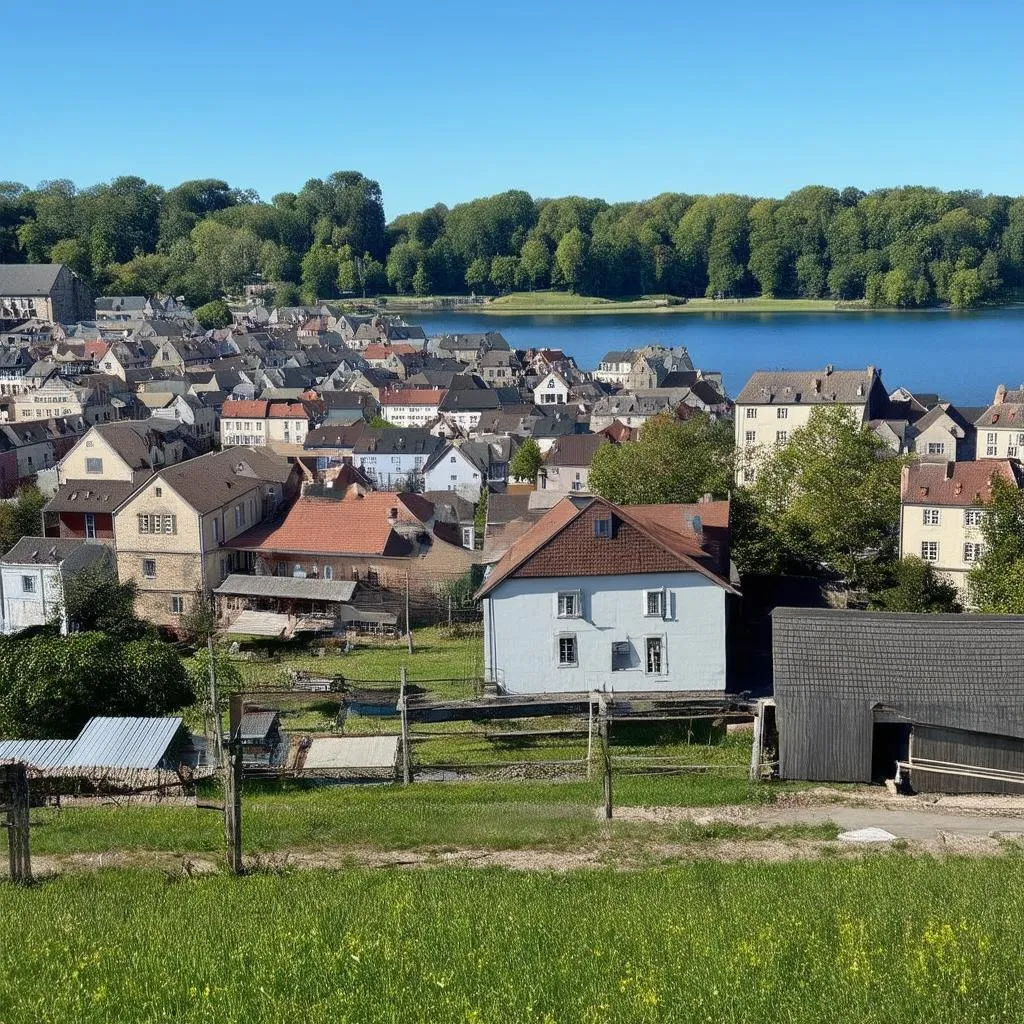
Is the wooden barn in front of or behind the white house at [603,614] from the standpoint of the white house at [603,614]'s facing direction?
in front

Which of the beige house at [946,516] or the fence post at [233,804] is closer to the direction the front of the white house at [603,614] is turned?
the fence post

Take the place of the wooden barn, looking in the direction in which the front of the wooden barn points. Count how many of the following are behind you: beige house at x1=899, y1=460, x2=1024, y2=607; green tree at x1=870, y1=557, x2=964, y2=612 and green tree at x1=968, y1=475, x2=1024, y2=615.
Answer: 3

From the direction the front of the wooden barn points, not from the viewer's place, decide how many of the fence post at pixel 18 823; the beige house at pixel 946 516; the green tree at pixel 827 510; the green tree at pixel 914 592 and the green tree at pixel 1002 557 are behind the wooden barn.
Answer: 4

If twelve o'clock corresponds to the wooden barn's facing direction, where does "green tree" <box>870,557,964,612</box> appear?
The green tree is roughly at 6 o'clock from the wooden barn.

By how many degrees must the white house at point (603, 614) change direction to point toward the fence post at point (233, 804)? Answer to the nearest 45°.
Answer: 0° — it already faces it

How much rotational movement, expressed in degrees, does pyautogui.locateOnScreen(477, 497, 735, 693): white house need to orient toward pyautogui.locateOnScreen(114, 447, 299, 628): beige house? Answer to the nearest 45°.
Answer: approximately 135° to its right

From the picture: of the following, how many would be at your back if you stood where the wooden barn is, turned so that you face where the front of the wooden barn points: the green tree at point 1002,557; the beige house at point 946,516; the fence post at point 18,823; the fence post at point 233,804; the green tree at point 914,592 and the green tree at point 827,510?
4

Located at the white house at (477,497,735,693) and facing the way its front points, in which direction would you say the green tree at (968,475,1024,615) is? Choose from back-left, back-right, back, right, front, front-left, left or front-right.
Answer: back-left

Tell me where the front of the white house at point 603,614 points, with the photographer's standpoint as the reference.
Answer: facing the viewer

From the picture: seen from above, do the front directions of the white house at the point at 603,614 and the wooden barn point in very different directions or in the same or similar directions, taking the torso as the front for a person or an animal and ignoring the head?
same or similar directions

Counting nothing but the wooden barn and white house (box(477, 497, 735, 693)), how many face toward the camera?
2

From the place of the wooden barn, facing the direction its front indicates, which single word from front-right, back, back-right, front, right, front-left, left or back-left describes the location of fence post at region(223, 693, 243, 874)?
front-right

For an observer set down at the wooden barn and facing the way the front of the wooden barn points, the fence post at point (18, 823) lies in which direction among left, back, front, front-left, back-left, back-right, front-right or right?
front-right

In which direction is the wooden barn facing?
toward the camera
